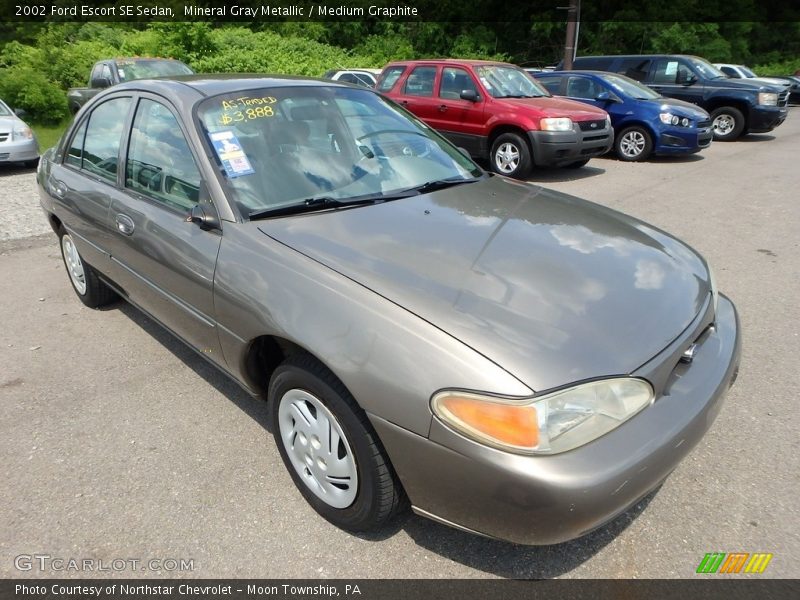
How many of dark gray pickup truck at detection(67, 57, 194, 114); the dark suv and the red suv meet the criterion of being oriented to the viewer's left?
0

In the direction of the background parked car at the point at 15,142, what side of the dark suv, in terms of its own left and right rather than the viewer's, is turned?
right

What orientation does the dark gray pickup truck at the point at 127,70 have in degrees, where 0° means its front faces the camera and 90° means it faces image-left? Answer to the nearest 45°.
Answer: approximately 315°

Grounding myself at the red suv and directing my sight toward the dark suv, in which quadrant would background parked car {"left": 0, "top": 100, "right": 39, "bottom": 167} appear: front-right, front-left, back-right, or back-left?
back-left

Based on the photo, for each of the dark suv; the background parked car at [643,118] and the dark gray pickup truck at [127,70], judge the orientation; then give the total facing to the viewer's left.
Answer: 0

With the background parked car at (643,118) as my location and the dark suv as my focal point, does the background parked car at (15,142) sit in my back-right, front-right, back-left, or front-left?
back-left

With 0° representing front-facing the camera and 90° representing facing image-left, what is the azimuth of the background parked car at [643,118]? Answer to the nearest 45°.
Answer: approximately 315°

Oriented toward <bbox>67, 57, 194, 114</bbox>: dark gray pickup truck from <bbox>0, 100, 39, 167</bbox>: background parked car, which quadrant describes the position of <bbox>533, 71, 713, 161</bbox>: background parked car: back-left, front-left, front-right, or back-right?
front-right

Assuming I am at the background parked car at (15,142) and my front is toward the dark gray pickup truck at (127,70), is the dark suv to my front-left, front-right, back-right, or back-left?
front-right

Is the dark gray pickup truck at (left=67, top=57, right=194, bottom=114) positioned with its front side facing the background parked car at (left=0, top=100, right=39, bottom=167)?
no

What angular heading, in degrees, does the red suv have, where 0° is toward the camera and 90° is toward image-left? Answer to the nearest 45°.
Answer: approximately 315°

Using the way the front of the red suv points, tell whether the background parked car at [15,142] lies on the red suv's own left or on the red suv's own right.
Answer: on the red suv's own right

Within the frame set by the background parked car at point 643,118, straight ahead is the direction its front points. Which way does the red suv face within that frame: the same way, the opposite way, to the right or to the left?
the same way

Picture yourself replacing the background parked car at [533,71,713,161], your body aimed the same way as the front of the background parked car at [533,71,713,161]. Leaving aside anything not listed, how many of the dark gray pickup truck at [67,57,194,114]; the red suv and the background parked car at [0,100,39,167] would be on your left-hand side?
0

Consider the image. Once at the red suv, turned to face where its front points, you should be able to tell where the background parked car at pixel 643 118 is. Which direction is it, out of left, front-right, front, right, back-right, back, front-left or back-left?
left
